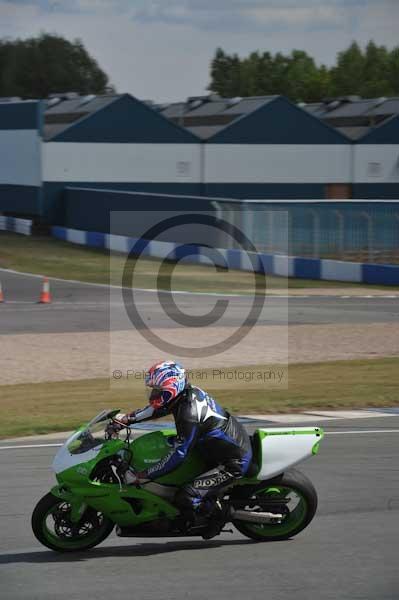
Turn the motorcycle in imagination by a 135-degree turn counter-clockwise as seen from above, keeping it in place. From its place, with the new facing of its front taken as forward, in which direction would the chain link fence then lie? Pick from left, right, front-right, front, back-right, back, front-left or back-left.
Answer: back-left

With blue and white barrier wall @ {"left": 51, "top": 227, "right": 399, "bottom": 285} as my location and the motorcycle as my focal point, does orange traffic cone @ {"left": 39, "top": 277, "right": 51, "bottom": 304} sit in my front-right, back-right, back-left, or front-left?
front-right

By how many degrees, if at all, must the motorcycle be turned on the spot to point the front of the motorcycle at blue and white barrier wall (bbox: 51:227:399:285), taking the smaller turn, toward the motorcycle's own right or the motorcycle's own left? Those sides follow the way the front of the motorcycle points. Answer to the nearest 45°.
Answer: approximately 90° to the motorcycle's own right

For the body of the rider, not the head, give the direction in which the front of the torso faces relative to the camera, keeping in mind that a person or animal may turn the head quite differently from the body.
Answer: to the viewer's left

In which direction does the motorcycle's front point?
to the viewer's left

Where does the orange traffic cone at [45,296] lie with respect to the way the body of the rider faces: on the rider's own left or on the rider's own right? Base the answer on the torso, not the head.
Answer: on the rider's own right

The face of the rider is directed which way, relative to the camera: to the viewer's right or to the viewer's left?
to the viewer's left

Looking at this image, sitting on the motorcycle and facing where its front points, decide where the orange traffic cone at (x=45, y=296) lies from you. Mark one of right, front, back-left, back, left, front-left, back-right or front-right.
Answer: right

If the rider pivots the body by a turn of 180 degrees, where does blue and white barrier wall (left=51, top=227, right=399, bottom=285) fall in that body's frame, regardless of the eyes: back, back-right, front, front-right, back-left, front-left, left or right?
left

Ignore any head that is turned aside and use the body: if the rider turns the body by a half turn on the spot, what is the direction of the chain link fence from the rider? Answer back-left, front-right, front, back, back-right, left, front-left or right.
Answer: left
